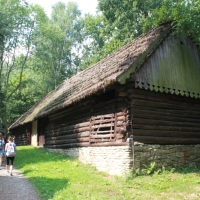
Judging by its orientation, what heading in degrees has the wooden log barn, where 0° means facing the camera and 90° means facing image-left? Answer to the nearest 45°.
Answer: approximately 45°

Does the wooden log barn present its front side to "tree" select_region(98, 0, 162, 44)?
no

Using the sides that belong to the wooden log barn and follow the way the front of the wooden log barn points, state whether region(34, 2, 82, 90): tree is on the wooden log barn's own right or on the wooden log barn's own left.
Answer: on the wooden log barn's own right
